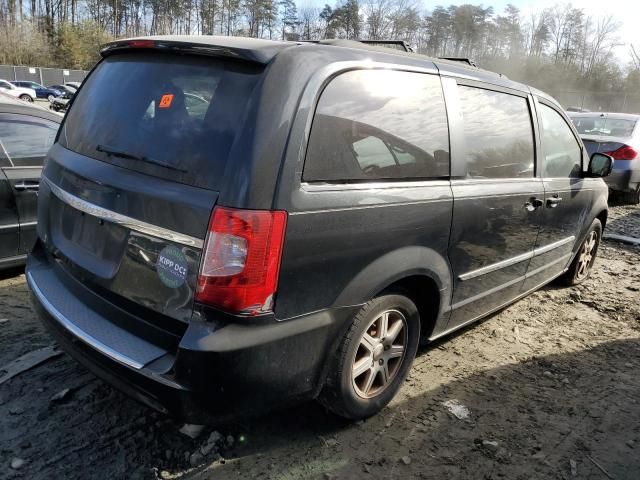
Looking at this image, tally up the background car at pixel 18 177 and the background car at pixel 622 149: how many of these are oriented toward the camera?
0

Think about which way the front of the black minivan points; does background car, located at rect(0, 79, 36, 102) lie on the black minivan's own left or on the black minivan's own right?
on the black minivan's own left

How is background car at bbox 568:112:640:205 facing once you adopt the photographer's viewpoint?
facing away from the viewer and to the right of the viewer

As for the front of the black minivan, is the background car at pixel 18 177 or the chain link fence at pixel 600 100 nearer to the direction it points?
the chain link fence

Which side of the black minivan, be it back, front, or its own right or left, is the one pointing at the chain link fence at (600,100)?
front

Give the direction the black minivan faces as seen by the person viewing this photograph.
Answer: facing away from the viewer and to the right of the viewer

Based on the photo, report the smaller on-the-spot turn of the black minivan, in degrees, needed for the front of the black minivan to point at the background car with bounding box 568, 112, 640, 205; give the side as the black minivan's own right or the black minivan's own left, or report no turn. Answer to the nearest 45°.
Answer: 0° — it already faces it
